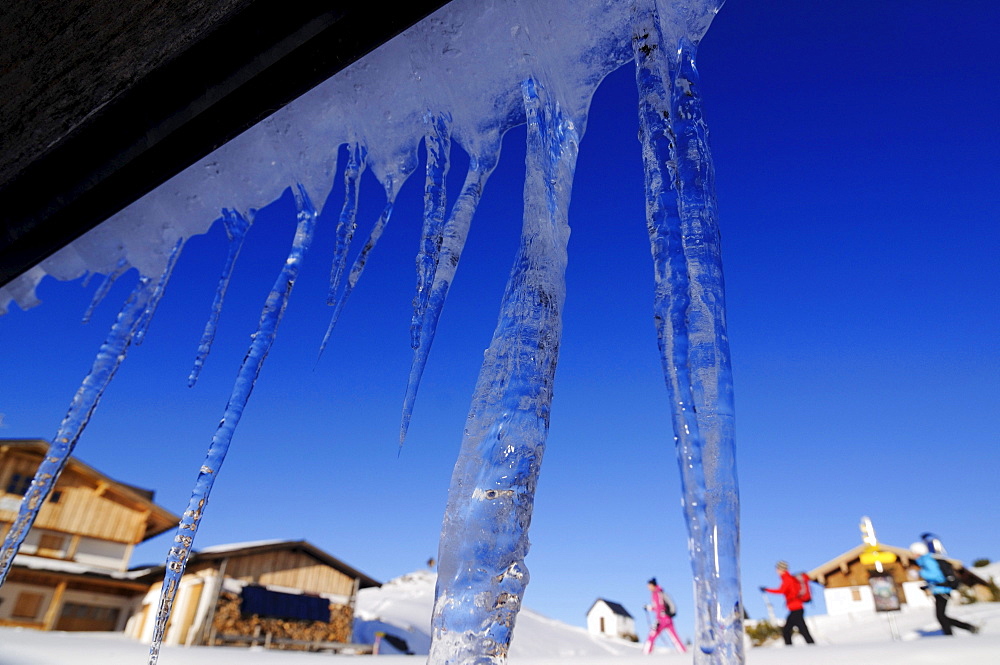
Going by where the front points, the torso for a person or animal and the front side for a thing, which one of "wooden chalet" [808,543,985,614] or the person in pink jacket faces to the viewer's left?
the person in pink jacket

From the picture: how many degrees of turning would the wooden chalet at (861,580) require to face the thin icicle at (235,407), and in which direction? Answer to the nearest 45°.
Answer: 0° — it already faces it

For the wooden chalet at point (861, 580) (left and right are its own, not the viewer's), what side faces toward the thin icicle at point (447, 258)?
front

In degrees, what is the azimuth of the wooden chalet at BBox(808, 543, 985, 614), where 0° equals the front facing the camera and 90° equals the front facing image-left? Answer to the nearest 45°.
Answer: approximately 0°

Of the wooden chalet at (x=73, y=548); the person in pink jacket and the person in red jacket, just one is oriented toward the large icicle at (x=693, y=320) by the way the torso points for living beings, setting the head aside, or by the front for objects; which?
the wooden chalet

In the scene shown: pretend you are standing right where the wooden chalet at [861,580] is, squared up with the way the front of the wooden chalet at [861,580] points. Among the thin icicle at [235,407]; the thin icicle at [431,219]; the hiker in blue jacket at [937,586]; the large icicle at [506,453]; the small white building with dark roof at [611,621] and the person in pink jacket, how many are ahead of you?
5

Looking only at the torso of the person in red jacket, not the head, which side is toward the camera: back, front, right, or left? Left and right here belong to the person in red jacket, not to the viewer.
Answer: left

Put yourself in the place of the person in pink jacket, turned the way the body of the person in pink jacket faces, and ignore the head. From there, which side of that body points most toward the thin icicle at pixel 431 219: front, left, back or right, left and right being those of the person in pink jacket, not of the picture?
left

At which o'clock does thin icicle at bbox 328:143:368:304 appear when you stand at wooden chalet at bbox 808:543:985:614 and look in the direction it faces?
The thin icicle is roughly at 12 o'clock from the wooden chalet.

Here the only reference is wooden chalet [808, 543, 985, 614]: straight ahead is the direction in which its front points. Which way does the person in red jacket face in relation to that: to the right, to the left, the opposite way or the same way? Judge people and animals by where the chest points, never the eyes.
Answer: to the right

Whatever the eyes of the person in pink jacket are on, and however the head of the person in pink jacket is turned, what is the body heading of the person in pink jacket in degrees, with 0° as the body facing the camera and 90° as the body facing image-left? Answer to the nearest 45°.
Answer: approximately 90°

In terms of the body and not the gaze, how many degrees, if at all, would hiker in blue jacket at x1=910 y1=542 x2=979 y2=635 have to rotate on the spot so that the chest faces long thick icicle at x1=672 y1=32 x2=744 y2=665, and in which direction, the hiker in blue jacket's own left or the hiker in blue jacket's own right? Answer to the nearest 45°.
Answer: approximately 90° to the hiker in blue jacket's own left

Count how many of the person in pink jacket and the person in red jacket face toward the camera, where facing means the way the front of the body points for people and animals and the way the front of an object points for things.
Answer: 0

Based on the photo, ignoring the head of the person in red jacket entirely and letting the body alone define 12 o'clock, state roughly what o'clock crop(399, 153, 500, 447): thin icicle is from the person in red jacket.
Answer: The thin icicle is roughly at 9 o'clock from the person in red jacket.

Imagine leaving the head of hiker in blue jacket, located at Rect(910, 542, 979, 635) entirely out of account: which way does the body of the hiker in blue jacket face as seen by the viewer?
to the viewer's left

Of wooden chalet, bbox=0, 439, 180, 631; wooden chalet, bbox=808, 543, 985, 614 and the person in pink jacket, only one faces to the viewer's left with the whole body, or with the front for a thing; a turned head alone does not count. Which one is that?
the person in pink jacket
